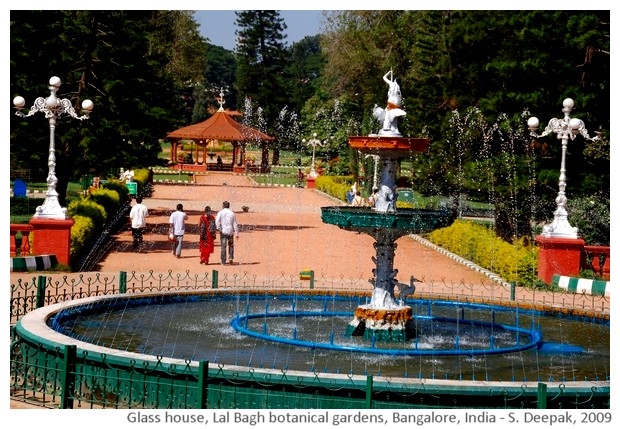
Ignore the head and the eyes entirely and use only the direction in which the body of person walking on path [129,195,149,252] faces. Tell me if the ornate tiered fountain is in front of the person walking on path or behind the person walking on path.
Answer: behind

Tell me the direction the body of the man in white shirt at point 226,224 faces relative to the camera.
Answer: away from the camera

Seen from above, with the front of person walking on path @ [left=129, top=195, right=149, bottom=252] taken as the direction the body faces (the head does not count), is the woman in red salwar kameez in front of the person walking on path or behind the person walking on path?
behind

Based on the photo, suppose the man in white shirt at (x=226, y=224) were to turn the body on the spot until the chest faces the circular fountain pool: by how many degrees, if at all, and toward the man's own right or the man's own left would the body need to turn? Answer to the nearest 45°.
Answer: approximately 180°

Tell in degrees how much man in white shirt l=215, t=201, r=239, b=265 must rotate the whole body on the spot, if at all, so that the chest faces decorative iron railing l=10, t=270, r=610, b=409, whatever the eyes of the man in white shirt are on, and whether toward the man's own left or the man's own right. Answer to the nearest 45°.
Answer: approximately 180°

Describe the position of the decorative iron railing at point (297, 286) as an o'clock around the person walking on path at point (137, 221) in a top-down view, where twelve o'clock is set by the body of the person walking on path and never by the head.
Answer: The decorative iron railing is roughly at 5 o'clock from the person walking on path.

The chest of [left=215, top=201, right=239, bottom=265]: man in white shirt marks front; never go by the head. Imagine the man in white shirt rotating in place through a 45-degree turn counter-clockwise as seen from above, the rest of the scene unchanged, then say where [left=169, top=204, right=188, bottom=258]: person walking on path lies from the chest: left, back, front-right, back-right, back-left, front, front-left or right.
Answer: front

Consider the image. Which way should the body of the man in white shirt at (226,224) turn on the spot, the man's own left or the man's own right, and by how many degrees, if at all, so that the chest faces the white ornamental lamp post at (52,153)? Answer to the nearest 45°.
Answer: approximately 90° to the man's own left

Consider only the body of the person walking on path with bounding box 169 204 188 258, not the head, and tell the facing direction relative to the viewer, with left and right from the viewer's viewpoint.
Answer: facing away from the viewer

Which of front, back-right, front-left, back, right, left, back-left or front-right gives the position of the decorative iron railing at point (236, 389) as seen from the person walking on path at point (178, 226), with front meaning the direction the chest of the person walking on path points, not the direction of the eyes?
back

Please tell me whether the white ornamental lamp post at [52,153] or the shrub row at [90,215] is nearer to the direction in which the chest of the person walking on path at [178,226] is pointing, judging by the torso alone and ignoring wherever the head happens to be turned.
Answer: the shrub row

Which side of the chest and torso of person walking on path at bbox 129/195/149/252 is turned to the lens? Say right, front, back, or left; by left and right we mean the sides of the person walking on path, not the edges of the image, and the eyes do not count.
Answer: back
